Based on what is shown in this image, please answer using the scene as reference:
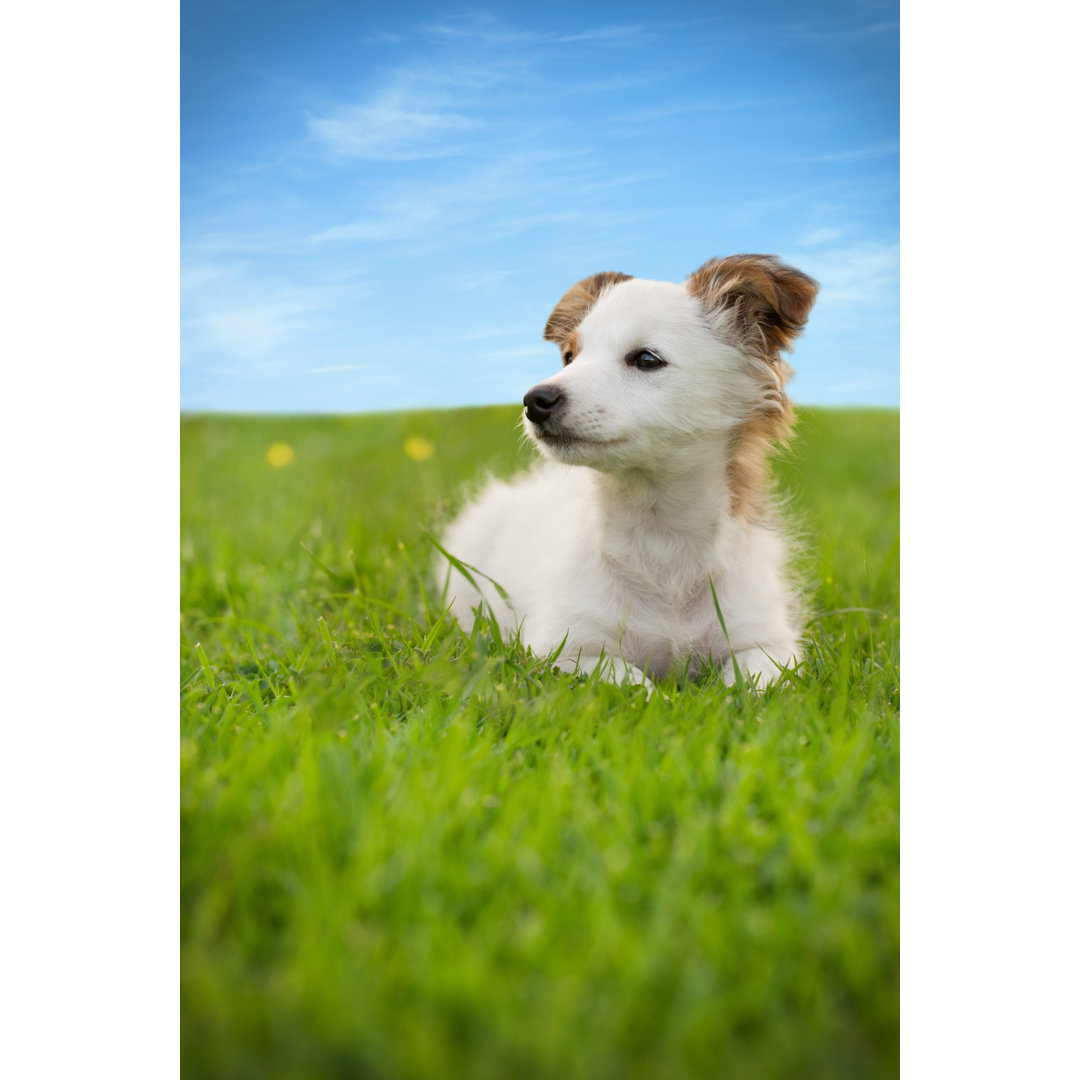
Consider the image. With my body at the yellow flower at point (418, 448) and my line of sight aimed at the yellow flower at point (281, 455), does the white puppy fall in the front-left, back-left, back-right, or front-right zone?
back-left

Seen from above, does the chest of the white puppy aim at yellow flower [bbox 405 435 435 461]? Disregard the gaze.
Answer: no

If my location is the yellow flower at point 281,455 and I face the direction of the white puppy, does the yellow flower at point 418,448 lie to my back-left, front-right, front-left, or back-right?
front-left

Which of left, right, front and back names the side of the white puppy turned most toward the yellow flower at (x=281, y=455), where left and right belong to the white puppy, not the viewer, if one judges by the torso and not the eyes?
back

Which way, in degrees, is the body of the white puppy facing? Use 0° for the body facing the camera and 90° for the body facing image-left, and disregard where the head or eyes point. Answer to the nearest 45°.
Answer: approximately 315°
